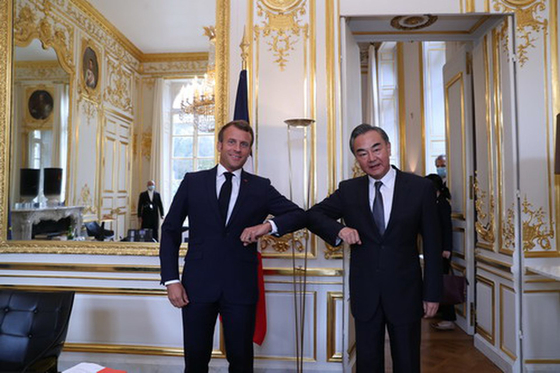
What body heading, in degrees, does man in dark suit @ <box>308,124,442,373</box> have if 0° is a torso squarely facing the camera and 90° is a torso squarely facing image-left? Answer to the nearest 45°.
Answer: approximately 0°

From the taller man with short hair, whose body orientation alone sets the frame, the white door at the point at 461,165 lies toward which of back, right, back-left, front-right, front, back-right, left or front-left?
back-left

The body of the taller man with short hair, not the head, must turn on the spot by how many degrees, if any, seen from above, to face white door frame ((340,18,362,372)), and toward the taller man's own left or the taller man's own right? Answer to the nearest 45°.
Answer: approximately 135° to the taller man's own left

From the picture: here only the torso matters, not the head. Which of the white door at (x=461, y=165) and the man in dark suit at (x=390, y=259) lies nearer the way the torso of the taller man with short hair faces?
the man in dark suit

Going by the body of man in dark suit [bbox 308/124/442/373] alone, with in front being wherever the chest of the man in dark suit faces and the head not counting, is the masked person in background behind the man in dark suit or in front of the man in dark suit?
behind

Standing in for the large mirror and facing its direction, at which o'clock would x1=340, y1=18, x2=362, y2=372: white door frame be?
The white door frame is roughly at 10 o'clock from the large mirror.
